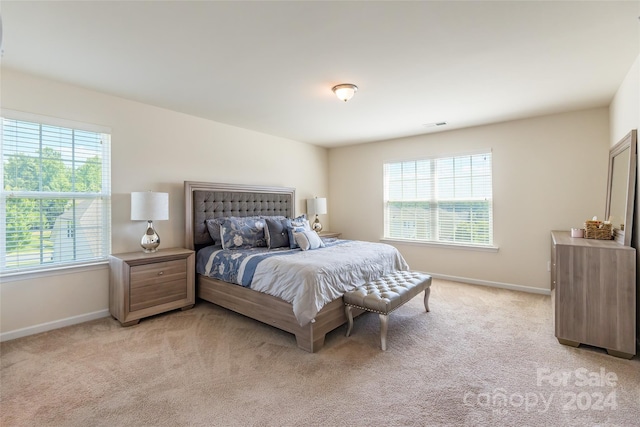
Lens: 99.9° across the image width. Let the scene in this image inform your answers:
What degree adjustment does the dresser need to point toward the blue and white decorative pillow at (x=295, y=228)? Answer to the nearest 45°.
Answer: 0° — it already faces it

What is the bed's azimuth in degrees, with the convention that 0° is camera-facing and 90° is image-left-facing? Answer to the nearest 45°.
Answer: approximately 315°

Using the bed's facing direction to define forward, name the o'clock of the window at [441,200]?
The window is roughly at 10 o'clock from the bed.

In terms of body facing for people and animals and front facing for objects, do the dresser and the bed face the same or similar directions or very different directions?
very different directions

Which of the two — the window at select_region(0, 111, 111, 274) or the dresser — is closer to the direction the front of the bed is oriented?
the dresser

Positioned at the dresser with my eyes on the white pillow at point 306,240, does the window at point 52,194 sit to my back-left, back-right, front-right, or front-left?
front-left

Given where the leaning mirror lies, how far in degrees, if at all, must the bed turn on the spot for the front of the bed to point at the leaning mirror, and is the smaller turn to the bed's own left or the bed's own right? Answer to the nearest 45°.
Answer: approximately 45° to the bed's own left

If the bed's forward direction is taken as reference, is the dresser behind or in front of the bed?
in front

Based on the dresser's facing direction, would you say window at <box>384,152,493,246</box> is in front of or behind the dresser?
in front

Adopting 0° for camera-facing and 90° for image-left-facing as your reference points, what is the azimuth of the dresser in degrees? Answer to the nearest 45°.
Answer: approximately 90°

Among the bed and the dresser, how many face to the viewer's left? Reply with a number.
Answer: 1

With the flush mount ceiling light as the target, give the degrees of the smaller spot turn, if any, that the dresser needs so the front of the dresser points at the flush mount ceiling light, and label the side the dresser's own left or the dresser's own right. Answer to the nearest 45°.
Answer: approximately 45° to the dresser's own left

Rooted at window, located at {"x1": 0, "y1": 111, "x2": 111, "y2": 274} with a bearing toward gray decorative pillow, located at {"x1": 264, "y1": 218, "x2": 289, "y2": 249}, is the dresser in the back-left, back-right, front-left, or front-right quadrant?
front-right
